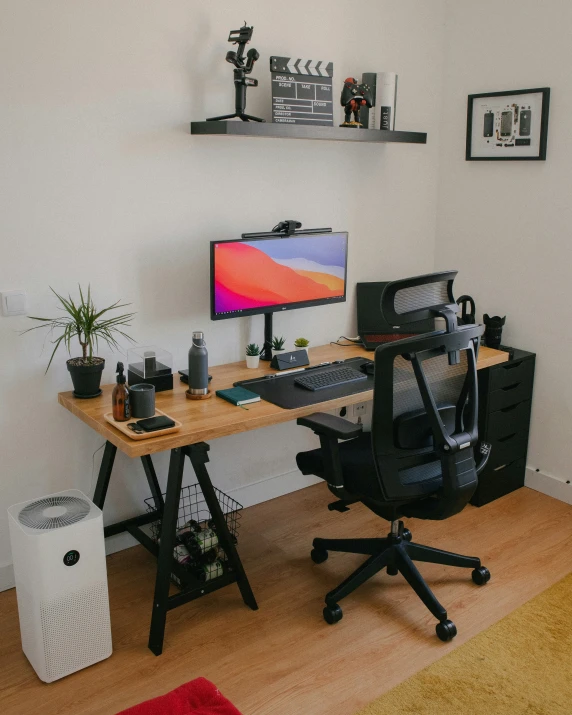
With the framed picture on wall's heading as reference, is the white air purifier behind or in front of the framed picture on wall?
in front

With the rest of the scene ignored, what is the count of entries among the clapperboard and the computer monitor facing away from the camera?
0

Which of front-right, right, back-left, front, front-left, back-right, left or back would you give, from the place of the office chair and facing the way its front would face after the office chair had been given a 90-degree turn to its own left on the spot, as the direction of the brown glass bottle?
front-right

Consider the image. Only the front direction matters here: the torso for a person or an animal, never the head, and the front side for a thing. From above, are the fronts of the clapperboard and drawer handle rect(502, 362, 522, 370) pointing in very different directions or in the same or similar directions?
same or similar directions

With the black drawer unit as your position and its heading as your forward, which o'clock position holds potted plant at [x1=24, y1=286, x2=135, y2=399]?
The potted plant is roughly at 3 o'clock from the black drawer unit.

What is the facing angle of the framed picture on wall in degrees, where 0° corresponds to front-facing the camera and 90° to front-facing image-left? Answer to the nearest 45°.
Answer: approximately 45°

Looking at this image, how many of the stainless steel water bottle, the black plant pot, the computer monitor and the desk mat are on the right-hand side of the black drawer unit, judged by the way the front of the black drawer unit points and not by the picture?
4

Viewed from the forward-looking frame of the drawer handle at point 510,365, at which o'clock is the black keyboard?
The black keyboard is roughly at 3 o'clock from the drawer handle.

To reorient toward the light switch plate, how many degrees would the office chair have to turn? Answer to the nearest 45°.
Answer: approximately 45° to its left

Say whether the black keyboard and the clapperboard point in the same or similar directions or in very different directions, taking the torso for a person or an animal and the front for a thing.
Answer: same or similar directions

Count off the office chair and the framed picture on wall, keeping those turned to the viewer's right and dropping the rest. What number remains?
0

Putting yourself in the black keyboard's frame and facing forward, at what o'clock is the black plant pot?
The black plant pot is roughly at 4 o'clock from the black keyboard.

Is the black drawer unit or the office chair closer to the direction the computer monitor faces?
the office chair
